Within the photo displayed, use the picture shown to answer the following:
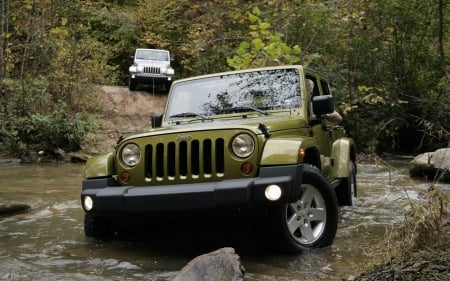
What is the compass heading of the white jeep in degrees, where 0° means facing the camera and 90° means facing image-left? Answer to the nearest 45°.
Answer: approximately 0°

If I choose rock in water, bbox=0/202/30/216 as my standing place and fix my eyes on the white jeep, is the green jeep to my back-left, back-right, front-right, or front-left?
back-right

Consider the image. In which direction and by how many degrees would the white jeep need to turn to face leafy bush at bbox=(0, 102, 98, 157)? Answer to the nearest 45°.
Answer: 0° — it already faces it

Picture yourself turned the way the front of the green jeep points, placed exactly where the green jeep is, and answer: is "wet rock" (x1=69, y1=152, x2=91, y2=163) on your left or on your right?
on your right

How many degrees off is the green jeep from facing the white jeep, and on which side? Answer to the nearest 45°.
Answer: approximately 135° to its right

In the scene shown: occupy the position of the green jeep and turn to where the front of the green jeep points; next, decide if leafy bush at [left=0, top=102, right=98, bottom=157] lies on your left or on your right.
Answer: on your right

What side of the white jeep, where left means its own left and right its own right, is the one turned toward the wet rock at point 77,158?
front

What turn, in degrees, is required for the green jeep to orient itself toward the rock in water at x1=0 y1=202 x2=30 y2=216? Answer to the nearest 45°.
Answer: approximately 90° to its right

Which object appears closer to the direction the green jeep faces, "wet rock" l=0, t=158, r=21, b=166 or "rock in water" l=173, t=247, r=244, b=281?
the rock in water

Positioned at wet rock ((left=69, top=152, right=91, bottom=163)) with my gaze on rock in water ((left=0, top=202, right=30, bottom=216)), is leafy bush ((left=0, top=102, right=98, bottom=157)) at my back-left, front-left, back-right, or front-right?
back-right

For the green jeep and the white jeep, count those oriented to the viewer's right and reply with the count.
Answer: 0

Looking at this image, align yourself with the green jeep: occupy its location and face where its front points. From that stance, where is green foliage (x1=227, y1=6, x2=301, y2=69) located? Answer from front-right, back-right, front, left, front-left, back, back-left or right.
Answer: back-right

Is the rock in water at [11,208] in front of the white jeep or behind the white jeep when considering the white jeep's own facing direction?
in front
